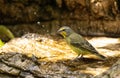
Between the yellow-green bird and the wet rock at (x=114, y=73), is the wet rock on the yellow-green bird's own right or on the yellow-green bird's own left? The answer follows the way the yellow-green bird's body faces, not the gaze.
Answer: on the yellow-green bird's own left

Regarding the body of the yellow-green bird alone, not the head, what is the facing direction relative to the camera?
to the viewer's left

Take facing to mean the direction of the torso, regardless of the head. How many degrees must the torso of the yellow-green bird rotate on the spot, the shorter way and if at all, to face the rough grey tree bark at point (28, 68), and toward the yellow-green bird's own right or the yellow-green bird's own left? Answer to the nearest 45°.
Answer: approximately 45° to the yellow-green bird's own left
